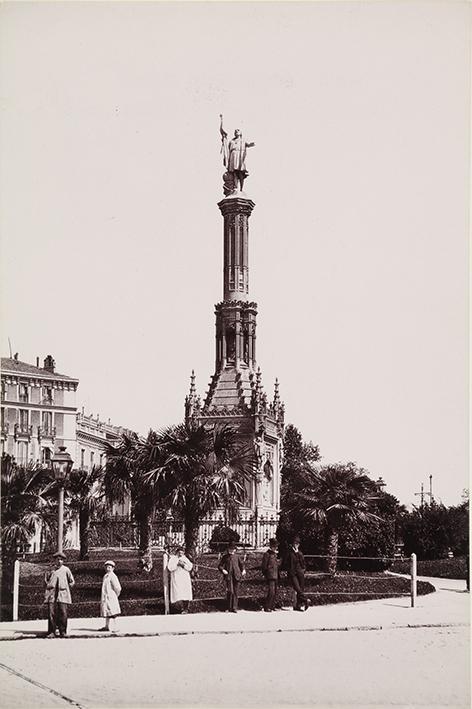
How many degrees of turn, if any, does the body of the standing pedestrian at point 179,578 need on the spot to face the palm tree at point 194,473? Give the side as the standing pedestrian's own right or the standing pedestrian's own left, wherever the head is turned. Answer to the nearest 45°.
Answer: approximately 180°

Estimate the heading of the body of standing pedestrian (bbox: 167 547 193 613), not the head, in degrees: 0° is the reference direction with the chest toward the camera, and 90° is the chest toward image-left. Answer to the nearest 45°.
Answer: approximately 0°

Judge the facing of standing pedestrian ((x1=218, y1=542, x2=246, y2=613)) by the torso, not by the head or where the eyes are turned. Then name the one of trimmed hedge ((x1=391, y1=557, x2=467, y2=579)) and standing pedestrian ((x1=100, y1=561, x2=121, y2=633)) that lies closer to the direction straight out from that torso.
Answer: the standing pedestrian

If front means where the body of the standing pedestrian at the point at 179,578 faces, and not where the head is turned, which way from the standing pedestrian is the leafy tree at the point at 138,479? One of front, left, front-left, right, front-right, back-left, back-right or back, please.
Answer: back

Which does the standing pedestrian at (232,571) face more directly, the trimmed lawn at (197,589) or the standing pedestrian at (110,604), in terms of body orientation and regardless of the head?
the standing pedestrian

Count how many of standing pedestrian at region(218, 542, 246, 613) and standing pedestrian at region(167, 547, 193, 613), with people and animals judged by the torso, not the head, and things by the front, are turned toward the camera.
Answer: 2

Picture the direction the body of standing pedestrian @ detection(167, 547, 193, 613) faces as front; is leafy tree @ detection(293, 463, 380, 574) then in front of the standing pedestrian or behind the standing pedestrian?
behind
